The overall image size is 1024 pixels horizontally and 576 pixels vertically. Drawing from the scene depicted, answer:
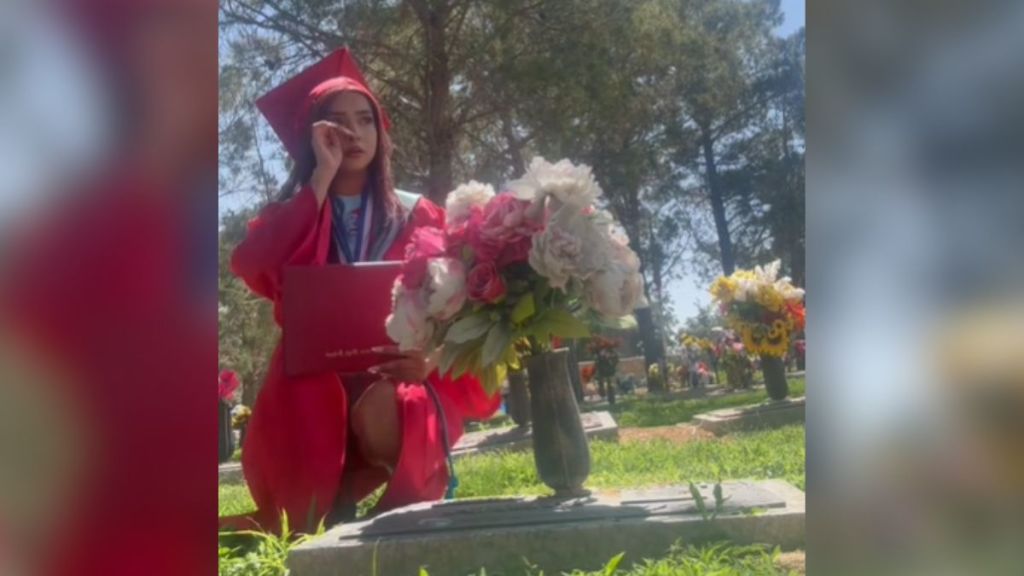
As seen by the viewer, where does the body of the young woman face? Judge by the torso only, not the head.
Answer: toward the camera

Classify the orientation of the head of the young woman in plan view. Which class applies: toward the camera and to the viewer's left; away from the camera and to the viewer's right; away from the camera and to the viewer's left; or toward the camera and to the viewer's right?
toward the camera and to the viewer's right
